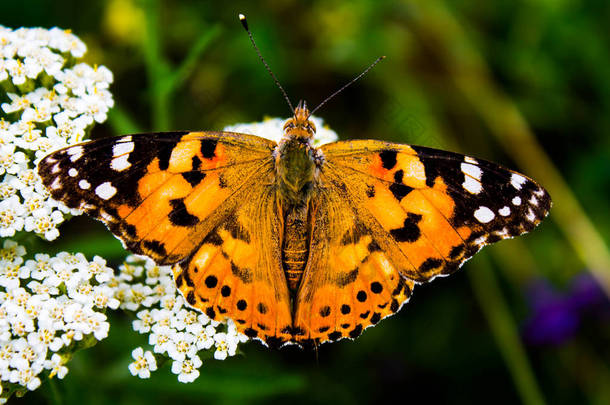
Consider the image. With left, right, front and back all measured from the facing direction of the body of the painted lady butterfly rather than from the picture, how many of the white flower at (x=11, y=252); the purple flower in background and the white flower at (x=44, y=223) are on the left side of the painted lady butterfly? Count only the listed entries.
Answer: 2

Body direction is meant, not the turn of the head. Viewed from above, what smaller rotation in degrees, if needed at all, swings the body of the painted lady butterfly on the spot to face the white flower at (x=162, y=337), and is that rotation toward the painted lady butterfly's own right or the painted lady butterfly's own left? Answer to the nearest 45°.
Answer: approximately 90° to the painted lady butterfly's own left

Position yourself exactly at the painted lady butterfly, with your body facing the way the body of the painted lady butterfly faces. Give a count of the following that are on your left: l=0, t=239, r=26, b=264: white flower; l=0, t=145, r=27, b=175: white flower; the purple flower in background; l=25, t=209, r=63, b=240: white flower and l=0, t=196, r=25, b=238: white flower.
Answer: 4

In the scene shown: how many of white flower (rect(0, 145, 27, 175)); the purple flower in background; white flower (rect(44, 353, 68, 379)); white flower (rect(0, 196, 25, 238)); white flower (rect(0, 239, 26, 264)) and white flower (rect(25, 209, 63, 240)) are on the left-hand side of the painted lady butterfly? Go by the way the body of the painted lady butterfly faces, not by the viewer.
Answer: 5

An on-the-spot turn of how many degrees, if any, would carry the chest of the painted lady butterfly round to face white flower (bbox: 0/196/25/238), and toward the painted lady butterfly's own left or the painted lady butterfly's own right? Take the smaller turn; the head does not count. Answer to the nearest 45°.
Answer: approximately 90° to the painted lady butterfly's own left

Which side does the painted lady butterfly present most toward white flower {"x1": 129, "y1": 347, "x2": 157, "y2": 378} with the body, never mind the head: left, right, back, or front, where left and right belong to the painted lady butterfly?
left

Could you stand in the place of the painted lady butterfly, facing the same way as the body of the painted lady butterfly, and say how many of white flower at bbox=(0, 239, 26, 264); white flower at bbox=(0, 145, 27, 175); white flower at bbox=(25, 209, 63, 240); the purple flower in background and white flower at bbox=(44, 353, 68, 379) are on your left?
4

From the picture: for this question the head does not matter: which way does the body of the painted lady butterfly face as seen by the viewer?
away from the camera

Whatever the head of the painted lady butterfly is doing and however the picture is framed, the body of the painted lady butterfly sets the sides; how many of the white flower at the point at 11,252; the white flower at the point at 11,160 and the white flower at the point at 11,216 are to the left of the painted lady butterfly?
3

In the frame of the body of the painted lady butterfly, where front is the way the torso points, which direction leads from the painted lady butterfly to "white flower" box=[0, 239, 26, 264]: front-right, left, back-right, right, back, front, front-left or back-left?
left
